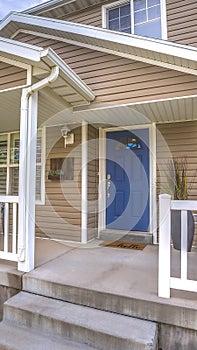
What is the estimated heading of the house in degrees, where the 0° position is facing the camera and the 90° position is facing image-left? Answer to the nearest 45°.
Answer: approximately 0°
